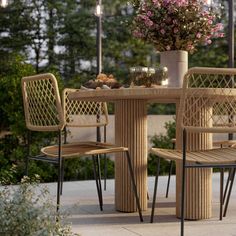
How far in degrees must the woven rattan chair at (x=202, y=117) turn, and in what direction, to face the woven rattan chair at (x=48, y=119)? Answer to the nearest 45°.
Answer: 0° — it already faces it

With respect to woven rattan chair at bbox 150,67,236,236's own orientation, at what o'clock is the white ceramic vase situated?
The white ceramic vase is roughly at 1 o'clock from the woven rattan chair.

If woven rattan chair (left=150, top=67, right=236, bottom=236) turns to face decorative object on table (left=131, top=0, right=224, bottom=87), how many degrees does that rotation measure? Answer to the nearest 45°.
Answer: approximately 45° to its right

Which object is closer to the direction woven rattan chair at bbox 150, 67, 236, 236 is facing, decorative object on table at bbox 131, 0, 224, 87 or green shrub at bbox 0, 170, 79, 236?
the decorative object on table

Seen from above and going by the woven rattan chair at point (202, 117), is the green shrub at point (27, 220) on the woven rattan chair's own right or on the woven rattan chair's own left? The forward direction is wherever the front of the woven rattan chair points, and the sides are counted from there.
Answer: on the woven rattan chair's own left

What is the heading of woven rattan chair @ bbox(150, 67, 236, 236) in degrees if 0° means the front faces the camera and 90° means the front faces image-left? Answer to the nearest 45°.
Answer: approximately 135°

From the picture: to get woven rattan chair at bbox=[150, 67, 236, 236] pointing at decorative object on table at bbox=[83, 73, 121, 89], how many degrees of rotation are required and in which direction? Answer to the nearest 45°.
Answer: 0° — it already faces it
